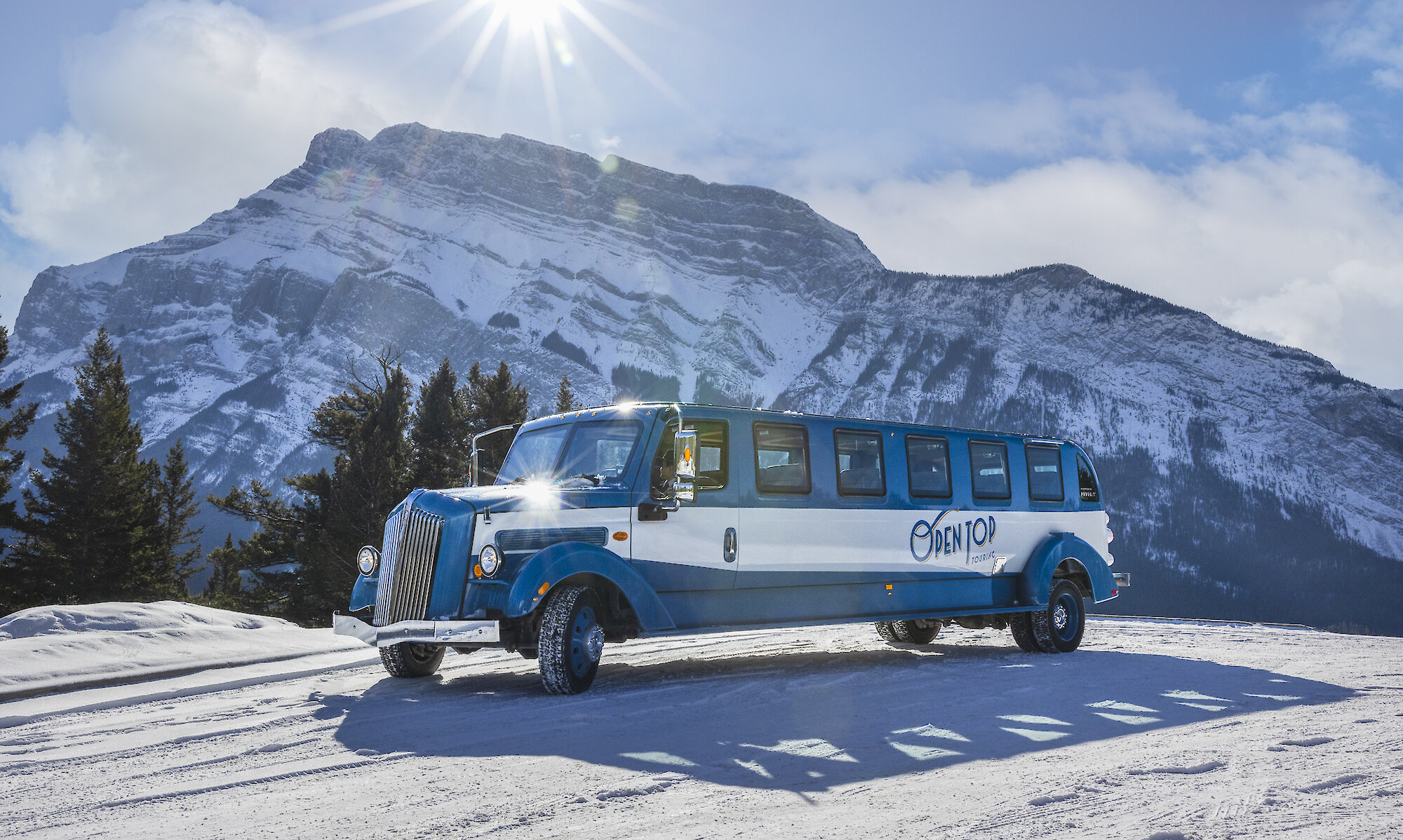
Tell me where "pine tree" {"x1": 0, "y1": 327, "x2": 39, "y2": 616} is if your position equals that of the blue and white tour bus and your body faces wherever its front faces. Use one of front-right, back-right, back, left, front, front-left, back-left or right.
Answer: right

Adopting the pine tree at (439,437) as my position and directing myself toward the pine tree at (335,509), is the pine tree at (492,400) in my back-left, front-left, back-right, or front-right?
back-right

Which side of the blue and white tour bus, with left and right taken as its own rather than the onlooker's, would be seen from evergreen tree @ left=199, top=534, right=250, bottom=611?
right

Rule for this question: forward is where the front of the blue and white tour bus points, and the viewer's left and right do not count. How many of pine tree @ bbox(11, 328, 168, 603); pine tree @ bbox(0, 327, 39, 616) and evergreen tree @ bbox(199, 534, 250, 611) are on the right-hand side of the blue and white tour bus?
3

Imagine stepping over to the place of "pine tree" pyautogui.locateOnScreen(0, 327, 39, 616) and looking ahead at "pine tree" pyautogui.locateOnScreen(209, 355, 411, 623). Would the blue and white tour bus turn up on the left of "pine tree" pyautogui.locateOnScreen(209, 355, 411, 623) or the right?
right

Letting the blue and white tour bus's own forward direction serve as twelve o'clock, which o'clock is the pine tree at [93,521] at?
The pine tree is roughly at 3 o'clock from the blue and white tour bus.

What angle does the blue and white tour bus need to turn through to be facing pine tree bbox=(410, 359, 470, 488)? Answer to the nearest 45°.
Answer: approximately 135° to its right

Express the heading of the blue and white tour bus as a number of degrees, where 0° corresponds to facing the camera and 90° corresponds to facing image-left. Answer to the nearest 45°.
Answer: approximately 45°
